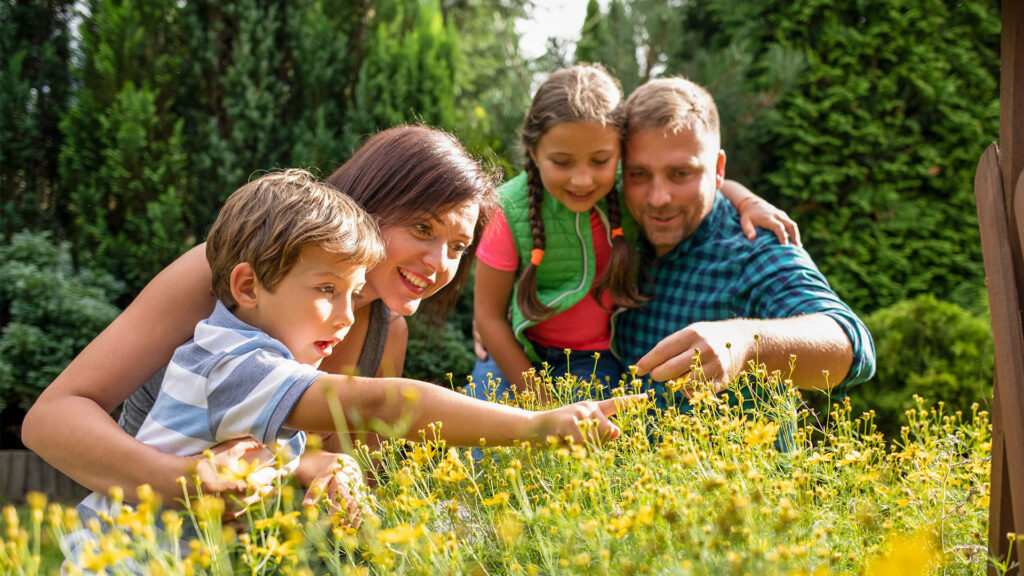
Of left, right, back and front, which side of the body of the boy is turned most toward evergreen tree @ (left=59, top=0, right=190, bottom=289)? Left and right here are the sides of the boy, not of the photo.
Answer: left

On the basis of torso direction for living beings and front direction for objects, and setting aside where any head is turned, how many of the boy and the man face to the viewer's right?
1

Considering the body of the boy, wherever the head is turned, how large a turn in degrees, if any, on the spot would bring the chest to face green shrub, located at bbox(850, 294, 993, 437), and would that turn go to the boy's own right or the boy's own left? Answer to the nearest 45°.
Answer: approximately 45° to the boy's own left

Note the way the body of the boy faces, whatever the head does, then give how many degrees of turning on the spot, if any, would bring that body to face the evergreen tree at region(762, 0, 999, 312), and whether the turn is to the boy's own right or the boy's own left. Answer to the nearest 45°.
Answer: approximately 45° to the boy's own left

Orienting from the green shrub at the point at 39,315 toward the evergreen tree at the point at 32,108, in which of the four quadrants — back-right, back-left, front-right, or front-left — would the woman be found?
back-right

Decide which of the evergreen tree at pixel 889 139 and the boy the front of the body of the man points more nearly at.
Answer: the boy

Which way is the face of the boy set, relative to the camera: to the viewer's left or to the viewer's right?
to the viewer's right

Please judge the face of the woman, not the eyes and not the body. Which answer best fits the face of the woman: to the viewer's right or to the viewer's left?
to the viewer's right

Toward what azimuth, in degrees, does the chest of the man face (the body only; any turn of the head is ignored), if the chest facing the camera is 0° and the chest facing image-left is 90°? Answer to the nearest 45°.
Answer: approximately 45°

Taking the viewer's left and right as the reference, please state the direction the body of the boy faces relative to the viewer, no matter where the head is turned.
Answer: facing to the right of the viewer

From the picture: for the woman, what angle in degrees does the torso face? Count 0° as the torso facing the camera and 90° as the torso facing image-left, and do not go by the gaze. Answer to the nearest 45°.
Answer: approximately 315°

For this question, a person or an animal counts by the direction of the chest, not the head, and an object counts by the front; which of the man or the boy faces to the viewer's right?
the boy
